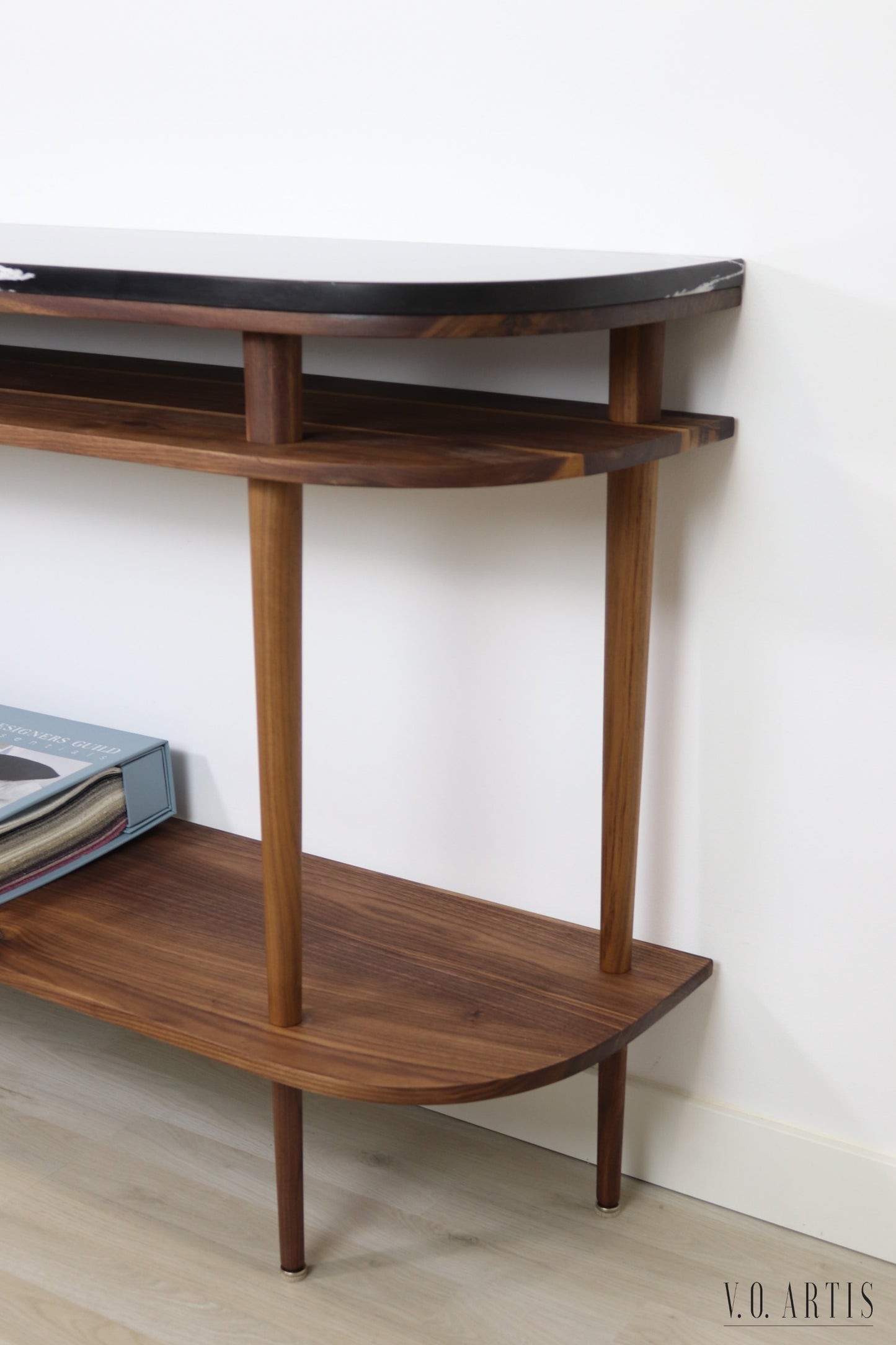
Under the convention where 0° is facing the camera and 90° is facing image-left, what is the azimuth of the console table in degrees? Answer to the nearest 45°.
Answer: approximately 45°
